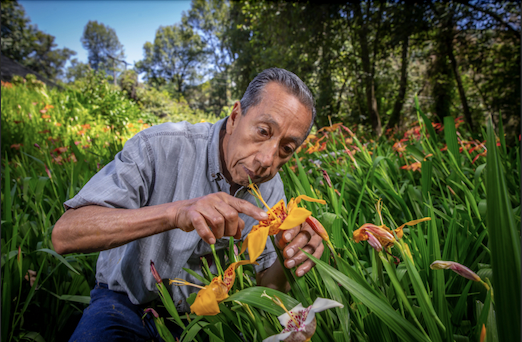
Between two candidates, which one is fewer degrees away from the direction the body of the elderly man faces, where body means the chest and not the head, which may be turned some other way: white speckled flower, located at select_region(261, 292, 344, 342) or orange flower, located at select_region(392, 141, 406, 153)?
the white speckled flower

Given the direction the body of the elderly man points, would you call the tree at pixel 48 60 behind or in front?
behind

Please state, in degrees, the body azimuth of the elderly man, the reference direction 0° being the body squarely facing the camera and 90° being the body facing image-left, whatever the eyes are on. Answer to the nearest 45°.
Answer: approximately 315°

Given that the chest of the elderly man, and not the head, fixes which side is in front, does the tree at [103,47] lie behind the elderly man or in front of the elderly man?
behind

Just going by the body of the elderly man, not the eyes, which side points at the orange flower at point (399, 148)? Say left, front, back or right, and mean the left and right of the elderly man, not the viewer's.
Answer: left

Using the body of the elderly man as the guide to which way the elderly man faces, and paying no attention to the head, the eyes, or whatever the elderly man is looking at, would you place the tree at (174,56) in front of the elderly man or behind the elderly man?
behind

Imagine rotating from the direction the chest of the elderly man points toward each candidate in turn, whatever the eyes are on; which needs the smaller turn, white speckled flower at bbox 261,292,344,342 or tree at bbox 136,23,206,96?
the white speckled flower

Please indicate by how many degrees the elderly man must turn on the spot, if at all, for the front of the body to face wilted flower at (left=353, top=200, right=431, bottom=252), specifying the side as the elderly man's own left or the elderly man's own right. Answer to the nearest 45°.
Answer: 0° — they already face it
